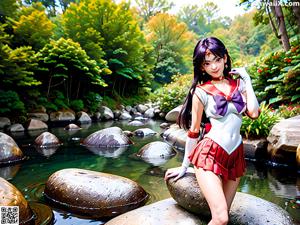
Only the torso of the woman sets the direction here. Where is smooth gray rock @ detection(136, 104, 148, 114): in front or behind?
behind

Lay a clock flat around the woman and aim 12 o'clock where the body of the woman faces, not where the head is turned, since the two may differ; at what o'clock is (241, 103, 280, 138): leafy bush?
The leafy bush is roughly at 8 o'clock from the woman.

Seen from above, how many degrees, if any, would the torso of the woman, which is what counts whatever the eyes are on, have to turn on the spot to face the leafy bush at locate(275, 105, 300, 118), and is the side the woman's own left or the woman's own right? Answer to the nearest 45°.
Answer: approximately 135° to the woman's own left

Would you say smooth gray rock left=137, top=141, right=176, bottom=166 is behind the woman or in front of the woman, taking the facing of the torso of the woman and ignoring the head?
behind

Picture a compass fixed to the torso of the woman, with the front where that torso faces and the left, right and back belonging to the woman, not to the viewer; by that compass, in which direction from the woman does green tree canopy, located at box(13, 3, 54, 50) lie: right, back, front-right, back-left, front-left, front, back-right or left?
back

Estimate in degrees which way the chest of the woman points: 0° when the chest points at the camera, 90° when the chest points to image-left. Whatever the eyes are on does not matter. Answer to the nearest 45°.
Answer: approximately 315°

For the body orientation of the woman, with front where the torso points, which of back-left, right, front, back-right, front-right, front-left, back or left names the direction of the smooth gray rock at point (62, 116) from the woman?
back

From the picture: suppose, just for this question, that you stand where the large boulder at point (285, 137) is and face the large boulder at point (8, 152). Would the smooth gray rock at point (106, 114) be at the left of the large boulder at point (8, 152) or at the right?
right
